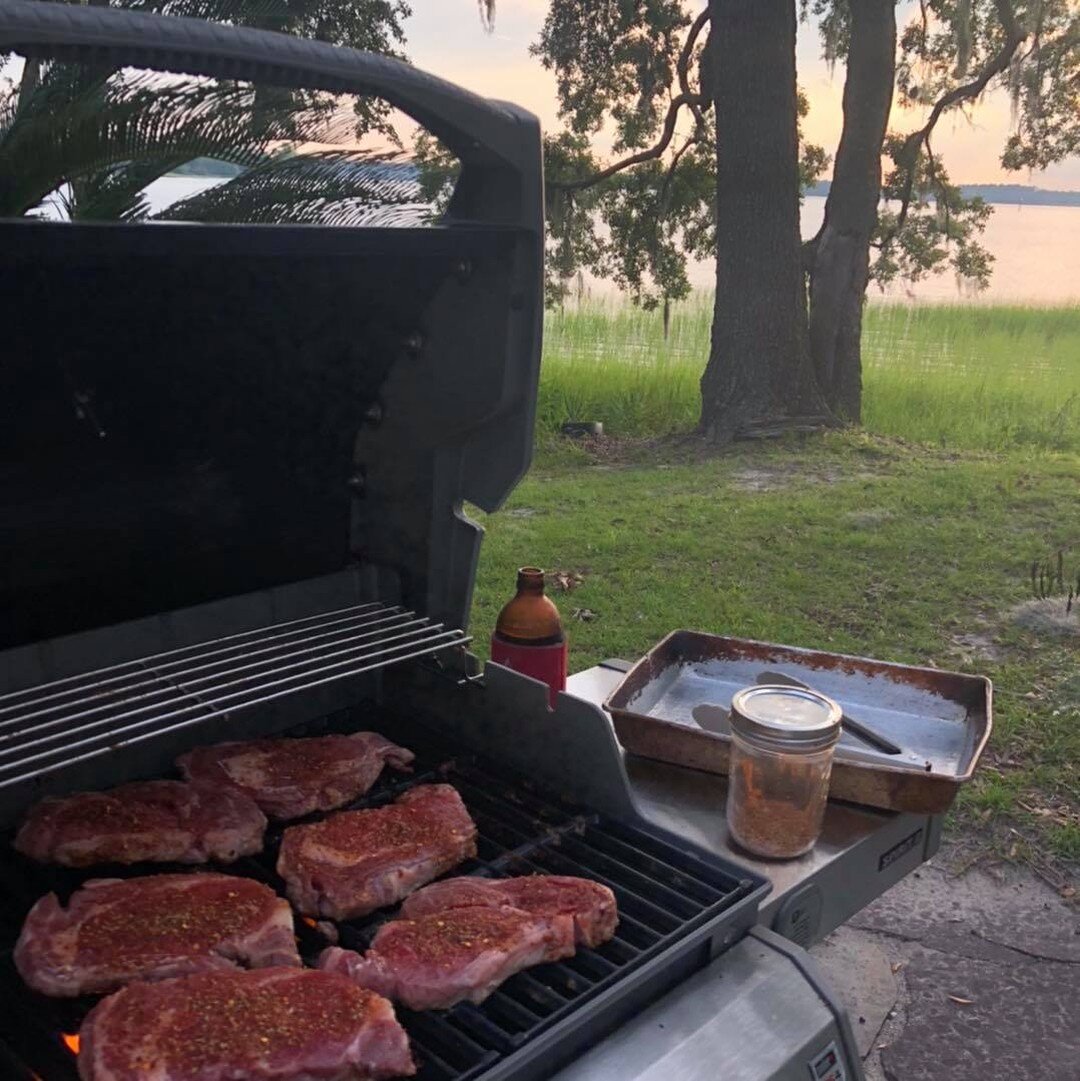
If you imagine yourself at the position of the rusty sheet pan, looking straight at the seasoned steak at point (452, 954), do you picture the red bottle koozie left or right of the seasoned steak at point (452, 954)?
right

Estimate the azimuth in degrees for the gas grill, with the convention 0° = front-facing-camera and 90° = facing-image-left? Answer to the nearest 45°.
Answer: approximately 315°
